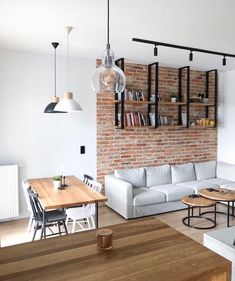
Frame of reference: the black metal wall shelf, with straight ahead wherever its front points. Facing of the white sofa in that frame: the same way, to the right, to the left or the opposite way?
the same way

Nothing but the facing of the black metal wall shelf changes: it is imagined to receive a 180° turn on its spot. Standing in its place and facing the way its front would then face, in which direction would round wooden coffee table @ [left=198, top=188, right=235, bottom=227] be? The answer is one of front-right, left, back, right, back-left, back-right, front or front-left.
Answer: back

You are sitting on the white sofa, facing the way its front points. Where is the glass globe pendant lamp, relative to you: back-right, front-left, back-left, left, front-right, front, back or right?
front-right

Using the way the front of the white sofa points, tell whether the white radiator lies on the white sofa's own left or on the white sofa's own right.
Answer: on the white sofa's own right

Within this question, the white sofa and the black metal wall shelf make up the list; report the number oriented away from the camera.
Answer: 0

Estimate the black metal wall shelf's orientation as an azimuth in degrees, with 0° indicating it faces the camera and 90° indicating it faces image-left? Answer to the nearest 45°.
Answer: approximately 315°

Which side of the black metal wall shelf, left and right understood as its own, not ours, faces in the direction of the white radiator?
right

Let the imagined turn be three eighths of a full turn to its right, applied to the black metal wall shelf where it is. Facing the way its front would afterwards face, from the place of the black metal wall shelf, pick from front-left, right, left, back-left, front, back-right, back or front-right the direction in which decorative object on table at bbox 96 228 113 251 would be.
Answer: left

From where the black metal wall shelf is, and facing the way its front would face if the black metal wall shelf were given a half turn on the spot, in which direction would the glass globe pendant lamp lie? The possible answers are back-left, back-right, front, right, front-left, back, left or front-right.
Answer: back-left
